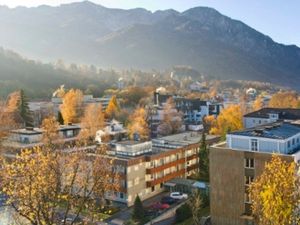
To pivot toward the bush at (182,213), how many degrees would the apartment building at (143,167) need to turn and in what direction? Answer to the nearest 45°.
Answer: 0° — it already faces it

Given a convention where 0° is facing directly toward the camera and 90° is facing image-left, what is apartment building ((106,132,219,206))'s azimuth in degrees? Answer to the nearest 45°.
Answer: approximately 315°

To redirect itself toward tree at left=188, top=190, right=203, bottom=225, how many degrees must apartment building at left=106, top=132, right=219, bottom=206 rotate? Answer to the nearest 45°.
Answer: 0° — it already faces it

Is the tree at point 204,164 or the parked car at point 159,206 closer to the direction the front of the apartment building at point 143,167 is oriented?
the parked car

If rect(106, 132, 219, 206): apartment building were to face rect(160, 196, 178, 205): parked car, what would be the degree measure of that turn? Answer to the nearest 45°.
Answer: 0° — it already faces it

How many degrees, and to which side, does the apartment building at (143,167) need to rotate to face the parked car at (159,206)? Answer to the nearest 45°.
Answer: approximately 45° to its right
